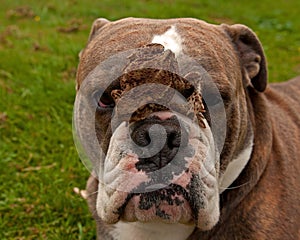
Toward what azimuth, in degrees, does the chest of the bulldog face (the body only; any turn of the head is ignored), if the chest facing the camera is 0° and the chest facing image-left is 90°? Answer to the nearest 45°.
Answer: approximately 45°
